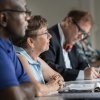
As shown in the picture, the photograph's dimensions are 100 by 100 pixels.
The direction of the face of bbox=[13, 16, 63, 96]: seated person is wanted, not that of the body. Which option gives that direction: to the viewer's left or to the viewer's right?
to the viewer's right

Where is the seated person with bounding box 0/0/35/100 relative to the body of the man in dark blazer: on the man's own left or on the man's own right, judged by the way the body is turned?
on the man's own right

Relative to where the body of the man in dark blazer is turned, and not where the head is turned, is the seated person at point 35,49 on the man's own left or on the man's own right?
on the man's own right

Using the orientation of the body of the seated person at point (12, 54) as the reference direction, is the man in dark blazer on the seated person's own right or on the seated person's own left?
on the seated person's own left

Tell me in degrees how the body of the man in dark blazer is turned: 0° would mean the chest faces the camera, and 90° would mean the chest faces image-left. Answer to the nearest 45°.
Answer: approximately 315°

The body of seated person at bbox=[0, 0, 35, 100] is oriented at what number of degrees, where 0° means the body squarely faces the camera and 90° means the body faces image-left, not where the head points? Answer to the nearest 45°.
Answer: approximately 270°
